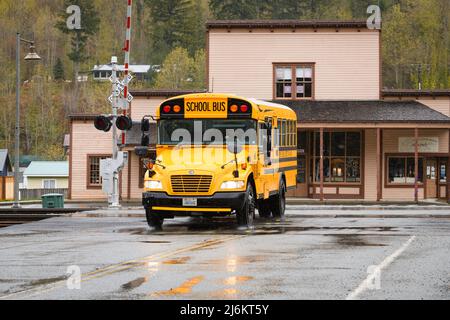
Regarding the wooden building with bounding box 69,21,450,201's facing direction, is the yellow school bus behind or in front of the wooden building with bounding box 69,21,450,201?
in front

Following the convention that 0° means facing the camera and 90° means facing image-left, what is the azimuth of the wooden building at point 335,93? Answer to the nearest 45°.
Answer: approximately 0°
